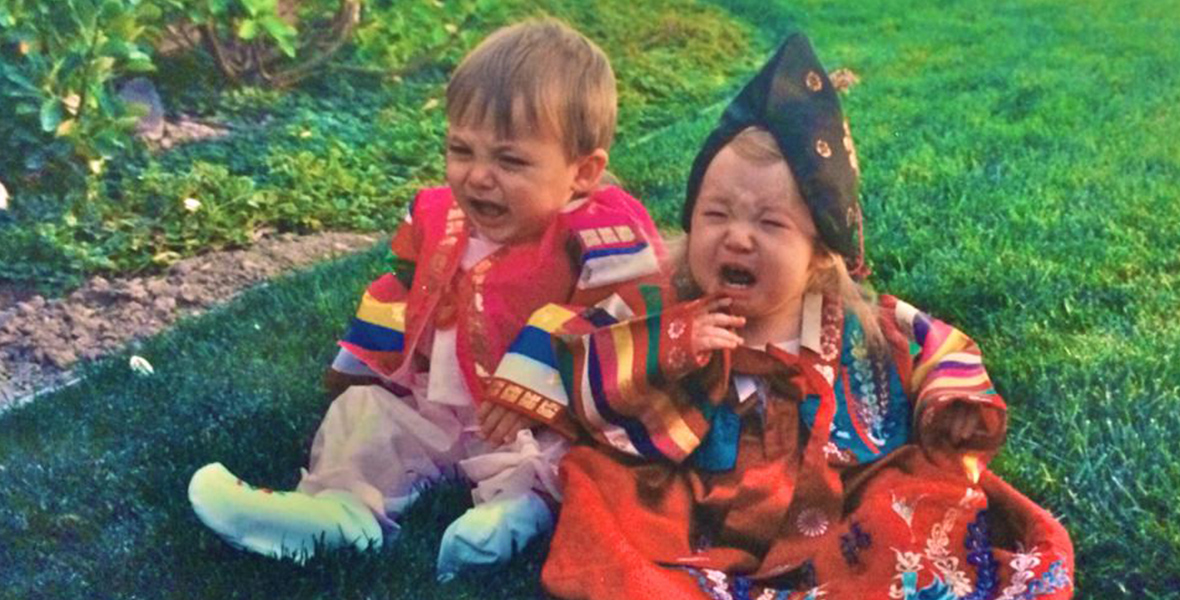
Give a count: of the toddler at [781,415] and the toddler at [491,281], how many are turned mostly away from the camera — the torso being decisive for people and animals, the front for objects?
0

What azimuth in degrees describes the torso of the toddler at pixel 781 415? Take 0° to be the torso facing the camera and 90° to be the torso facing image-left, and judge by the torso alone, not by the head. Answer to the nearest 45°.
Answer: approximately 0°

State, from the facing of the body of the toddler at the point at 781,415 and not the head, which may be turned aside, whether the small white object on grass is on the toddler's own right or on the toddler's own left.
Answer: on the toddler's own right

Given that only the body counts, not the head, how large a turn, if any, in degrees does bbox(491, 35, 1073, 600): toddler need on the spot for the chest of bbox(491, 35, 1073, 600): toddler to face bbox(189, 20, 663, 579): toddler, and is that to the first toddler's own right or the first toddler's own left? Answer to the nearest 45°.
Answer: approximately 90° to the first toddler's own right

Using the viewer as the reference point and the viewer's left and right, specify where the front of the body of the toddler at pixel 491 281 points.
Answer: facing the viewer and to the left of the viewer

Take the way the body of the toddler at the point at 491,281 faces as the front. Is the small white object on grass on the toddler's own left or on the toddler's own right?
on the toddler's own right

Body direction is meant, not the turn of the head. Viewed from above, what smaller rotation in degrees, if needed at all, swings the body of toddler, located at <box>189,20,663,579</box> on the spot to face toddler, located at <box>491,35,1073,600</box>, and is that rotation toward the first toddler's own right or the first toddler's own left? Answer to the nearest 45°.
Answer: approximately 90° to the first toddler's own left
